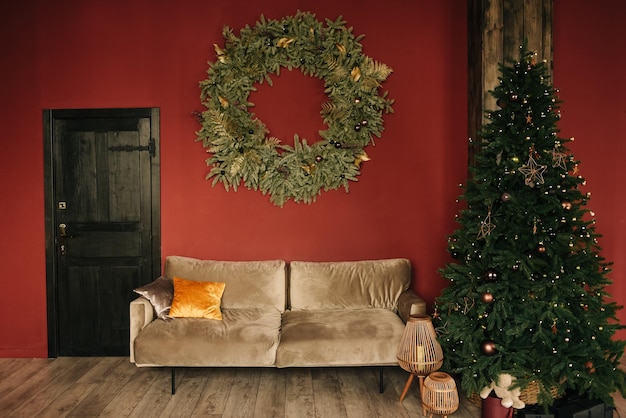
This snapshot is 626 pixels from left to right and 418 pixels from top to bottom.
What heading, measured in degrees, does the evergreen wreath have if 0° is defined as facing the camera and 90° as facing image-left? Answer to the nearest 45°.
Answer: approximately 0°

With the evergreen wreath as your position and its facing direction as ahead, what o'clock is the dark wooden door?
The dark wooden door is roughly at 3 o'clock from the evergreen wreath.

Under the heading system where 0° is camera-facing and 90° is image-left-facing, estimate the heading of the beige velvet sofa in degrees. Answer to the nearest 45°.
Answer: approximately 0°

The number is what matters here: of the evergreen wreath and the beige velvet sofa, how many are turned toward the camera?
2
